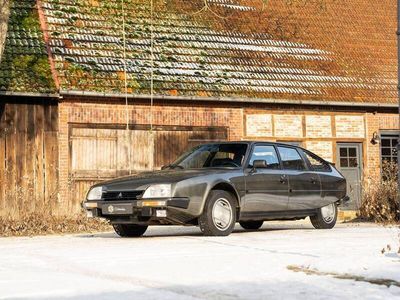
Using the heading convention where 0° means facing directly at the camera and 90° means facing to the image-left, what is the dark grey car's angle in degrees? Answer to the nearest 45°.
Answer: approximately 45°

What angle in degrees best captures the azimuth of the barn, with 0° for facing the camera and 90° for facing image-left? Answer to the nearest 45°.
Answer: approximately 0°

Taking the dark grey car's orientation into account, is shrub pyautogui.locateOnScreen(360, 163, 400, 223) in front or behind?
behind

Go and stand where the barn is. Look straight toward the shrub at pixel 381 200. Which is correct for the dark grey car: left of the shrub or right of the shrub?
right

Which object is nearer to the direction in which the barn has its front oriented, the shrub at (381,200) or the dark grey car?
the dark grey car

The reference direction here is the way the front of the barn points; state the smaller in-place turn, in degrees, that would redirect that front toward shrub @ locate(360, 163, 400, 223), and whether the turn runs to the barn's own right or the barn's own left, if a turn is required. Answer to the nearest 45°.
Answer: approximately 45° to the barn's own left

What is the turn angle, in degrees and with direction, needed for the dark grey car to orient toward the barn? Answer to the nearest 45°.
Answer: approximately 135° to its right

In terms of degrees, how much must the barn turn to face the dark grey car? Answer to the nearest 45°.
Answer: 0° — it already faces it
